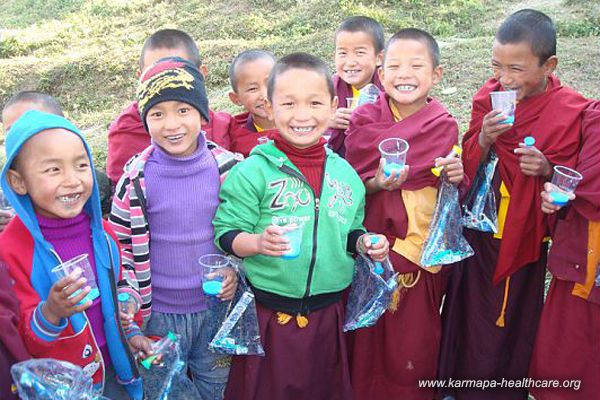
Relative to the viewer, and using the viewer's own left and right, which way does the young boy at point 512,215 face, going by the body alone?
facing the viewer and to the left of the viewer

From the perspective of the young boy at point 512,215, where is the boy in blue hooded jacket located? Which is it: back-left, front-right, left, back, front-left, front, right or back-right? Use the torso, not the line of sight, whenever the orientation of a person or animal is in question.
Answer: front

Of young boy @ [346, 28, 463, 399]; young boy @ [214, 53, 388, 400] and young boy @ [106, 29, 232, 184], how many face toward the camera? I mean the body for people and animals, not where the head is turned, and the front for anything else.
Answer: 3

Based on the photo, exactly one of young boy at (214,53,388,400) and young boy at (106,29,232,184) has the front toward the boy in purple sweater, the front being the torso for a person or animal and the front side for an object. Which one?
young boy at (106,29,232,184)

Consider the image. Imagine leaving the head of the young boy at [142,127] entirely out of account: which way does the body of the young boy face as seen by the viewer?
toward the camera

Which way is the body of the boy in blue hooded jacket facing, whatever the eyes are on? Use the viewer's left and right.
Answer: facing the viewer and to the right of the viewer

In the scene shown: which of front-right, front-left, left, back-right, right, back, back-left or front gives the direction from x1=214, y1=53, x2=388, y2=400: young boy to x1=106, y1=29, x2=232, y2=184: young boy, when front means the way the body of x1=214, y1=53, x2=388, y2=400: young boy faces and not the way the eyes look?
back-right

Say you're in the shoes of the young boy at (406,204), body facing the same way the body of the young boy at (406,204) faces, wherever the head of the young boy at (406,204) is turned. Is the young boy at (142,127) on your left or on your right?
on your right

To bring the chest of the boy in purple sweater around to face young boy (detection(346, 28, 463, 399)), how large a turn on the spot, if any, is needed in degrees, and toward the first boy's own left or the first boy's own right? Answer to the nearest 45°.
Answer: approximately 90° to the first boy's own left

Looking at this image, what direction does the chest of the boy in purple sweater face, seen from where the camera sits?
toward the camera

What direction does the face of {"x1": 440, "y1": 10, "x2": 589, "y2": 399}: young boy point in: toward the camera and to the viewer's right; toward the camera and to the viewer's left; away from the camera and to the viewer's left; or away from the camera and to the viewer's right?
toward the camera and to the viewer's left
